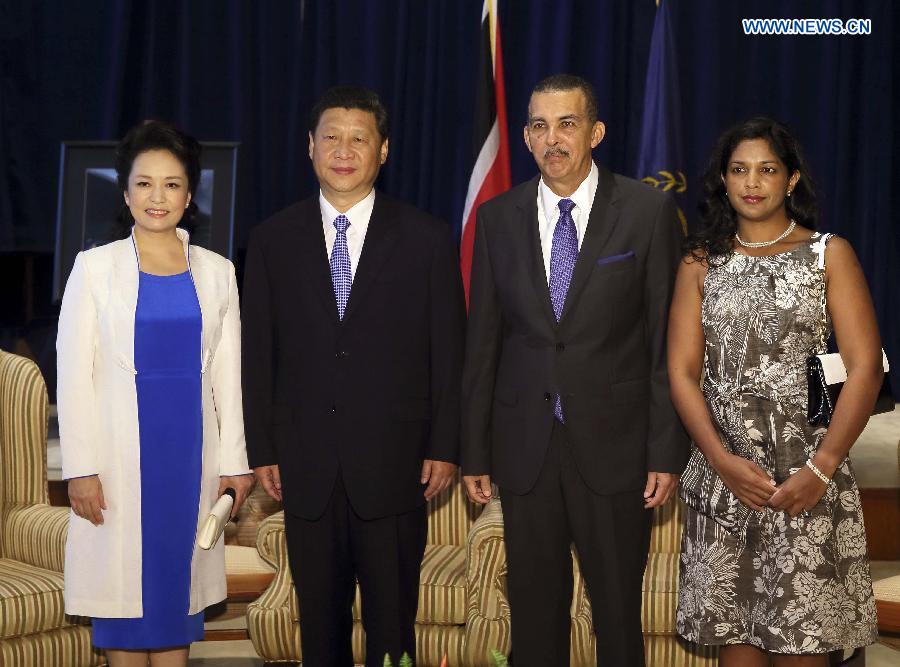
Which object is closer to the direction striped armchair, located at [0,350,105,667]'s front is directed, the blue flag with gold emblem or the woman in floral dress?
the woman in floral dress

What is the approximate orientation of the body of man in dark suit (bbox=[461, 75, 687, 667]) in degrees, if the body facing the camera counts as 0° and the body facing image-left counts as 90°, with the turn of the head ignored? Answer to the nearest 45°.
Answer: approximately 0°

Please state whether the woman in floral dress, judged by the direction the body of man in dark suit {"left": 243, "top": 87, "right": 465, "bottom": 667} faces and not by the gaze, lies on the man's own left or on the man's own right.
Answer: on the man's own left

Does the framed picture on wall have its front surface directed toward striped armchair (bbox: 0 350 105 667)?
yes

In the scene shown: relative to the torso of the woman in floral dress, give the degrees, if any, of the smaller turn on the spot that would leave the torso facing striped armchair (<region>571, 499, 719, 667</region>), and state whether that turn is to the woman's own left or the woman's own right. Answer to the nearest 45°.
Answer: approximately 180°

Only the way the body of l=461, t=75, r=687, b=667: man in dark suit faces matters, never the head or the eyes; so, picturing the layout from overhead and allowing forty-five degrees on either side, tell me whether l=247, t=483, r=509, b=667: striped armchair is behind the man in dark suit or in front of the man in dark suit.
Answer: behind

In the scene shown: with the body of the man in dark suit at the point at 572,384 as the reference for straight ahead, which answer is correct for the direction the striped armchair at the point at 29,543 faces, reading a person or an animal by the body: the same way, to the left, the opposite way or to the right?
to the left
